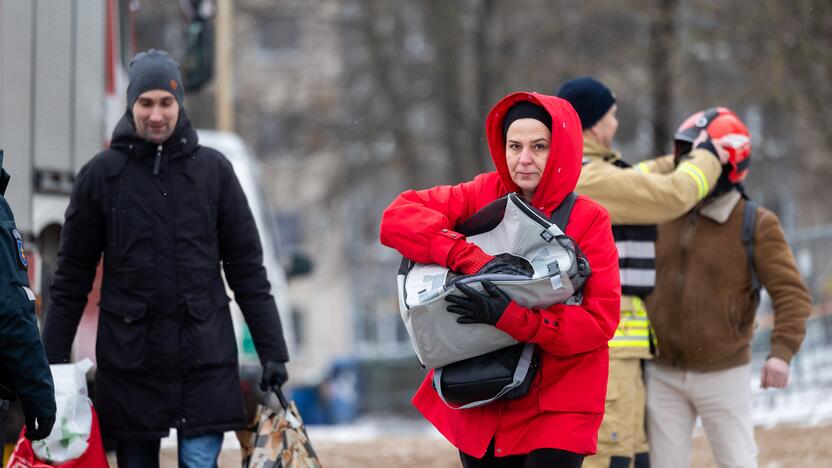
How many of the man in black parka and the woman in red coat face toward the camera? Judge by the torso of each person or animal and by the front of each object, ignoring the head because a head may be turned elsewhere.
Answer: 2

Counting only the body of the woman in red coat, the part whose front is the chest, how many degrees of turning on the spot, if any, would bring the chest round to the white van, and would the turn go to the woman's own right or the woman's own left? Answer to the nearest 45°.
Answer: approximately 180°

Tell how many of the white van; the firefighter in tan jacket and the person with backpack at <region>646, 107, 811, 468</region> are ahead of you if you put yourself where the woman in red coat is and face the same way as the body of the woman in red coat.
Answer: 0

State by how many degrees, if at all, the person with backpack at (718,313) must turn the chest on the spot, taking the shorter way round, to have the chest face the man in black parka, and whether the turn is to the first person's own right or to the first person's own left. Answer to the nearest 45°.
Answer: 0° — they already face them

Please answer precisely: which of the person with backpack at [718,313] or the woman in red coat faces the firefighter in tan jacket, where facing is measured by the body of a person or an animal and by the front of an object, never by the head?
the person with backpack

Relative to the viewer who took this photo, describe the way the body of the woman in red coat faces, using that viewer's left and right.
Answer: facing the viewer

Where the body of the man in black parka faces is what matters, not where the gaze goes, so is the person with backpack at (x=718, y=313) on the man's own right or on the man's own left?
on the man's own left

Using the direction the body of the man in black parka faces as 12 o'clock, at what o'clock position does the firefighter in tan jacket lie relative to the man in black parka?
The firefighter in tan jacket is roughly at 9 o'clock from the man in black parka.

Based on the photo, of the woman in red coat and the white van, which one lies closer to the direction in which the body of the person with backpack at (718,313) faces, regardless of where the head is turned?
the woman in red coat

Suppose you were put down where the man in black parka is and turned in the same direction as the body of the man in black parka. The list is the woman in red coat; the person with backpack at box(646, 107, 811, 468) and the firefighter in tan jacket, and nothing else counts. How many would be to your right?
0

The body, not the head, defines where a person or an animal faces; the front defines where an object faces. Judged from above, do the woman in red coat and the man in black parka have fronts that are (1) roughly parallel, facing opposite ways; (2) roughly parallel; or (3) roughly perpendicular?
roughly parallel

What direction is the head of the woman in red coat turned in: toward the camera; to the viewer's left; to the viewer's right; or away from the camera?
toward the camera
